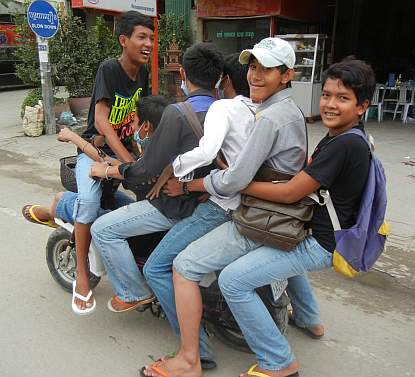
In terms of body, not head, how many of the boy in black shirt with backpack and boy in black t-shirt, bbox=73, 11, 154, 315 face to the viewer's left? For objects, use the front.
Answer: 1

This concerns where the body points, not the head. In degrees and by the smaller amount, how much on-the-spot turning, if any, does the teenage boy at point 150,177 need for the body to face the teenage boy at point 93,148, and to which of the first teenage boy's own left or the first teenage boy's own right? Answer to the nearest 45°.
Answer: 0° — they already face them

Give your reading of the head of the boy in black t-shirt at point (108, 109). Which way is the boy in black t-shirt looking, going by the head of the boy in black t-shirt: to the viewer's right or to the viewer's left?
to the viewer's right

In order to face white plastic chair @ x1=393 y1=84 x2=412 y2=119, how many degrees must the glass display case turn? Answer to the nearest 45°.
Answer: approximately 135° to its left

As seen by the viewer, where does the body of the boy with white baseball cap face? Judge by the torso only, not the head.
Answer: to the viewer's left

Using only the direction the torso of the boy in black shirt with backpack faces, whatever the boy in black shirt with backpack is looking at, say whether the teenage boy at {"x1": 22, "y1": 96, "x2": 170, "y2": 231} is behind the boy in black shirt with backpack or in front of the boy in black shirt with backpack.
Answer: in front

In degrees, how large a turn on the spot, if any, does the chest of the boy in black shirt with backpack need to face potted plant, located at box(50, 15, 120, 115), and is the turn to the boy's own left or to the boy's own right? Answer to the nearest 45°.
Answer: approximately 45° to the boy's own right

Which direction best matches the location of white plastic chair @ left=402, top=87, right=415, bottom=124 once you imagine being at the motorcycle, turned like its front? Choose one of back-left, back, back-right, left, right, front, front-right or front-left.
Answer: right

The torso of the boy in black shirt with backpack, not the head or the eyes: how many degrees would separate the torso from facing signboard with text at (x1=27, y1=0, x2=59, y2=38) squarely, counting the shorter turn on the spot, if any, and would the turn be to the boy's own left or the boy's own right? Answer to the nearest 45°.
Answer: approximately 45° to the boy's own right

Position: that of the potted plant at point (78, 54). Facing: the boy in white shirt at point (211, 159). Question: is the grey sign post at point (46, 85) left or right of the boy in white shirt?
right

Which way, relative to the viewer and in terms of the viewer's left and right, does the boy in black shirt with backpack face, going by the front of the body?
facing to the left of the viewer

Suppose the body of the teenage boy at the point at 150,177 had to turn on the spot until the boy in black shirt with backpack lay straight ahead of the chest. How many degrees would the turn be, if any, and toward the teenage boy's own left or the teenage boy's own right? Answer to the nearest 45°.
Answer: approximately 180°
